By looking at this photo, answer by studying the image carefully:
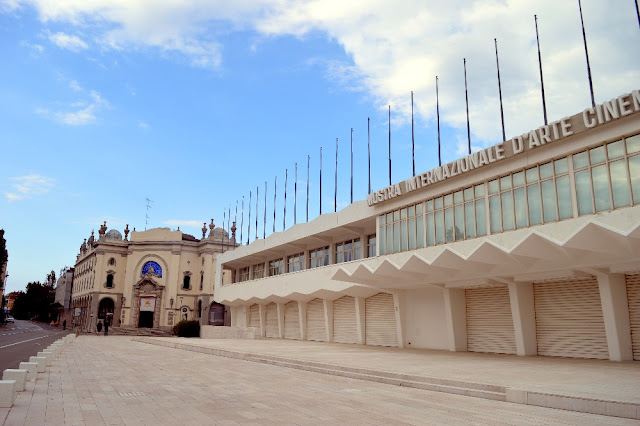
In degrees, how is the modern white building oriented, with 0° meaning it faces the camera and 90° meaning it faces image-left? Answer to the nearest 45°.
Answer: approximately 45°

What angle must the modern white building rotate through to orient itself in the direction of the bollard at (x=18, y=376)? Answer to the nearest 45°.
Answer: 0° — it already faces it

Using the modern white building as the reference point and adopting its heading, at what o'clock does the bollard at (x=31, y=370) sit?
The bollard is roughly at 12 o'clock from the modern white building.
